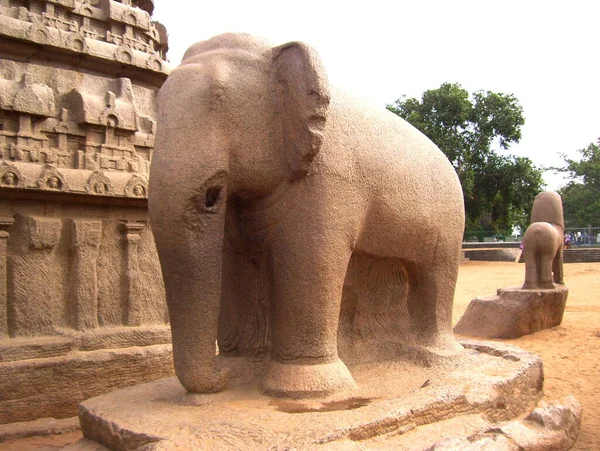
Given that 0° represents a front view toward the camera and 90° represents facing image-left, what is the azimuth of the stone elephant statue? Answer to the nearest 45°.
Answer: approximately 45°

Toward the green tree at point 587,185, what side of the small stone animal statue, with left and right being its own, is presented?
front

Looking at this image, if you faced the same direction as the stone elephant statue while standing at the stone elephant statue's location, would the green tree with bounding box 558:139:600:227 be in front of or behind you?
behind

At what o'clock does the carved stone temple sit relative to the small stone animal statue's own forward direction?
The carved stone temple is roughly at 7 o'clock from the small stone animal statue.

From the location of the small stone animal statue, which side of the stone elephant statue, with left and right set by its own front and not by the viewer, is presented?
back

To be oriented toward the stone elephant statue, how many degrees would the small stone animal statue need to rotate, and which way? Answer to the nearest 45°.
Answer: approximately 180°

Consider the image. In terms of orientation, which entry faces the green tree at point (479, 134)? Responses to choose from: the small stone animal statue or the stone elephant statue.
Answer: the small stone animal statue

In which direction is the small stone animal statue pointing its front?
away from the camera

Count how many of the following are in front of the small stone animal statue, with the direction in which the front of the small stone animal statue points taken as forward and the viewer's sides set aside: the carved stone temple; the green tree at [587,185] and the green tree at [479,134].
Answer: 2

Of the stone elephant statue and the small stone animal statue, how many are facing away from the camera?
1

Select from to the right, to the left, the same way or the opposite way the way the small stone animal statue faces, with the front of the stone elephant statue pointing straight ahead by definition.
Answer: the opposite way

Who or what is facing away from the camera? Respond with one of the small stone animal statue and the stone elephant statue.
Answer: the small stone animal statue

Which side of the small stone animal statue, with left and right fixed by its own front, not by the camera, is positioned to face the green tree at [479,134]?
front

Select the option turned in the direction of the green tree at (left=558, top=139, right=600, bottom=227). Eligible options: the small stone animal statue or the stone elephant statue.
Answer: the small stone animal statue
